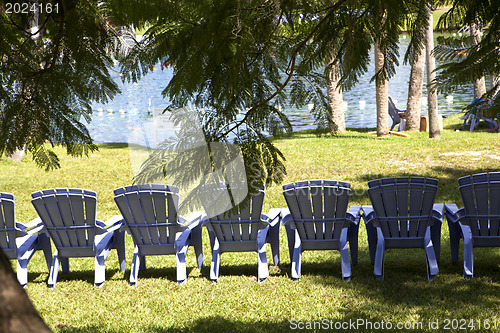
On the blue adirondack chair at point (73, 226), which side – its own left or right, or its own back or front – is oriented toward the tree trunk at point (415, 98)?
front

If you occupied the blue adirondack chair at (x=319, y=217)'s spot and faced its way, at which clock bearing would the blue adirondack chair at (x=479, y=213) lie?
the blue adirondack chair at (x=479, y=213) is roughly at 3 o'clock from the blue adirondack chair at (x=319, y=217).

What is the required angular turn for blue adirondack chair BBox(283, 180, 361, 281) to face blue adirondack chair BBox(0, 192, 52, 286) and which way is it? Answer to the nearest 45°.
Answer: approximately 90° to its left

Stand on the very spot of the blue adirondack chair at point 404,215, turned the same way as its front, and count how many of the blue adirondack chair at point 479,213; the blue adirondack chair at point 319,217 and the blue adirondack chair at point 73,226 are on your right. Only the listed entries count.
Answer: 1

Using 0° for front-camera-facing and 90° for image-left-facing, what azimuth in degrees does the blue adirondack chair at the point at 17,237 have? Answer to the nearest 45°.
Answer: approximately 225°

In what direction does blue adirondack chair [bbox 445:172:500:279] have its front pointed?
away from the camera

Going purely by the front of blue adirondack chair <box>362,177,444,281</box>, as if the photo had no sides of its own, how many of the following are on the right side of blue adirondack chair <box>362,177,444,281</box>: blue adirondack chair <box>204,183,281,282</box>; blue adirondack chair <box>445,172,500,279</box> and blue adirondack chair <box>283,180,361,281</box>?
1

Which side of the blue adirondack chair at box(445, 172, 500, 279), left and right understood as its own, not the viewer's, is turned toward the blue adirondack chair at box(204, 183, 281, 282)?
left

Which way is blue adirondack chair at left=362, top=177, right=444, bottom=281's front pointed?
away from the camera

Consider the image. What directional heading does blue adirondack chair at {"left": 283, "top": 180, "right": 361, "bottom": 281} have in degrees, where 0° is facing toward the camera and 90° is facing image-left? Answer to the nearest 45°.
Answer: approximately 180°
